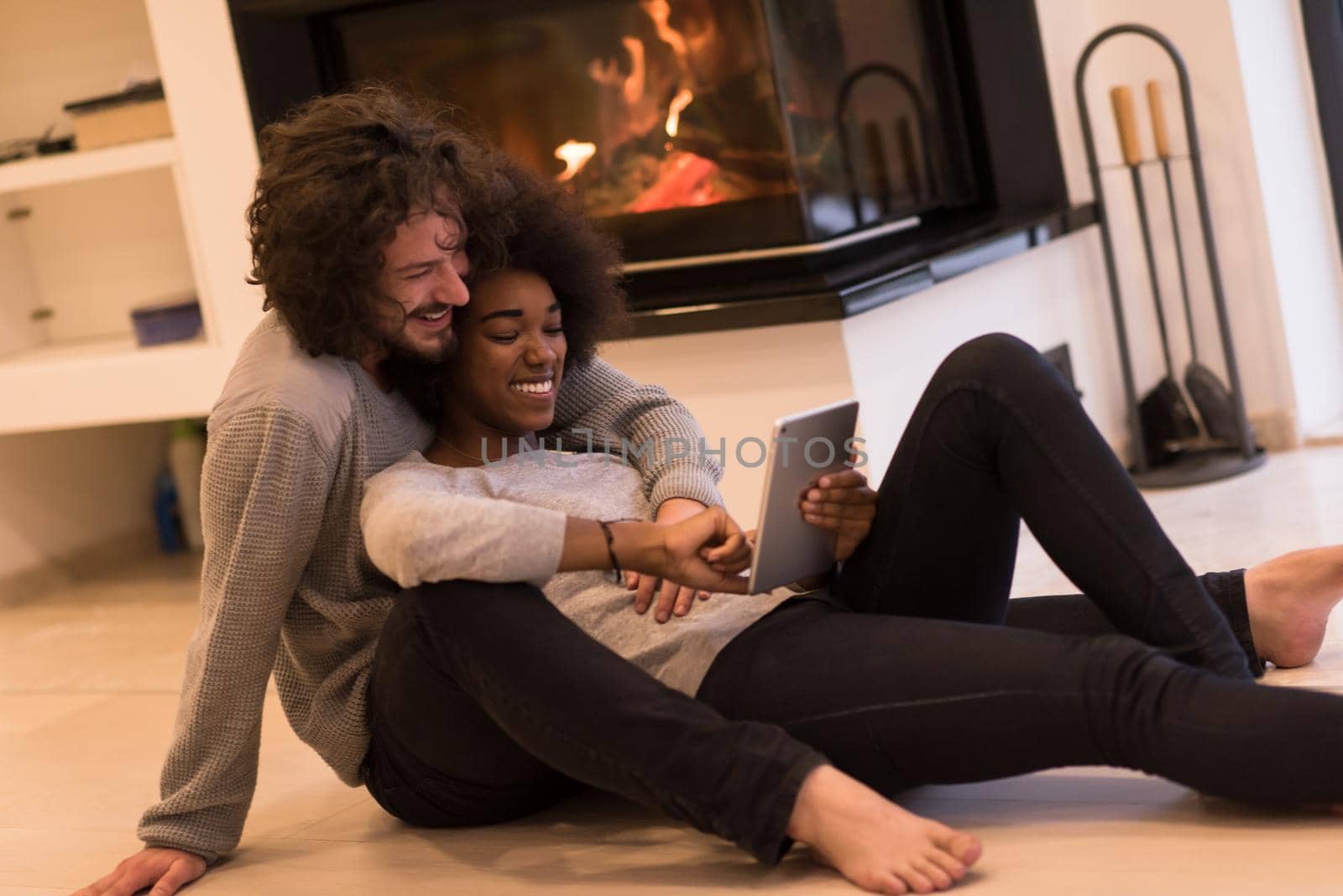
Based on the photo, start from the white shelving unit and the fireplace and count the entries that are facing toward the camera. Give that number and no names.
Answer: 2

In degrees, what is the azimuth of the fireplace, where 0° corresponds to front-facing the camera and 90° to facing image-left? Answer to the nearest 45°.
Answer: approximately 0°

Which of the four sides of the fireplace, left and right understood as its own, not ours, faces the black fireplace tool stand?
left

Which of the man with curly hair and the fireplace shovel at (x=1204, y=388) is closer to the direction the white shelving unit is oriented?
the man with curly hair

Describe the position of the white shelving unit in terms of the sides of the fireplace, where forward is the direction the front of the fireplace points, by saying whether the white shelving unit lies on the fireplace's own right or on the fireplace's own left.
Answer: on the fireplace's own right

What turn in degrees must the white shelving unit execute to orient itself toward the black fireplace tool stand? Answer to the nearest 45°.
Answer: approximately 45° to its left

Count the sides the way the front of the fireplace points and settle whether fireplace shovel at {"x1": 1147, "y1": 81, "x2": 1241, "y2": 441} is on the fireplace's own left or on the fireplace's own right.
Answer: on the fireplace's own left

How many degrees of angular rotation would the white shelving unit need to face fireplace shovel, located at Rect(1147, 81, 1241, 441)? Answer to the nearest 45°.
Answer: approximately 45° to its left

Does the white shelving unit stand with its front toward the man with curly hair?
yes

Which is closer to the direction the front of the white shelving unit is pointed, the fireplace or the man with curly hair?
the man with curly hair

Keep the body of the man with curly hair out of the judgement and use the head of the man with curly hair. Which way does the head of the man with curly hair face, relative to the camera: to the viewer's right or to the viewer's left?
to the viewer's right
